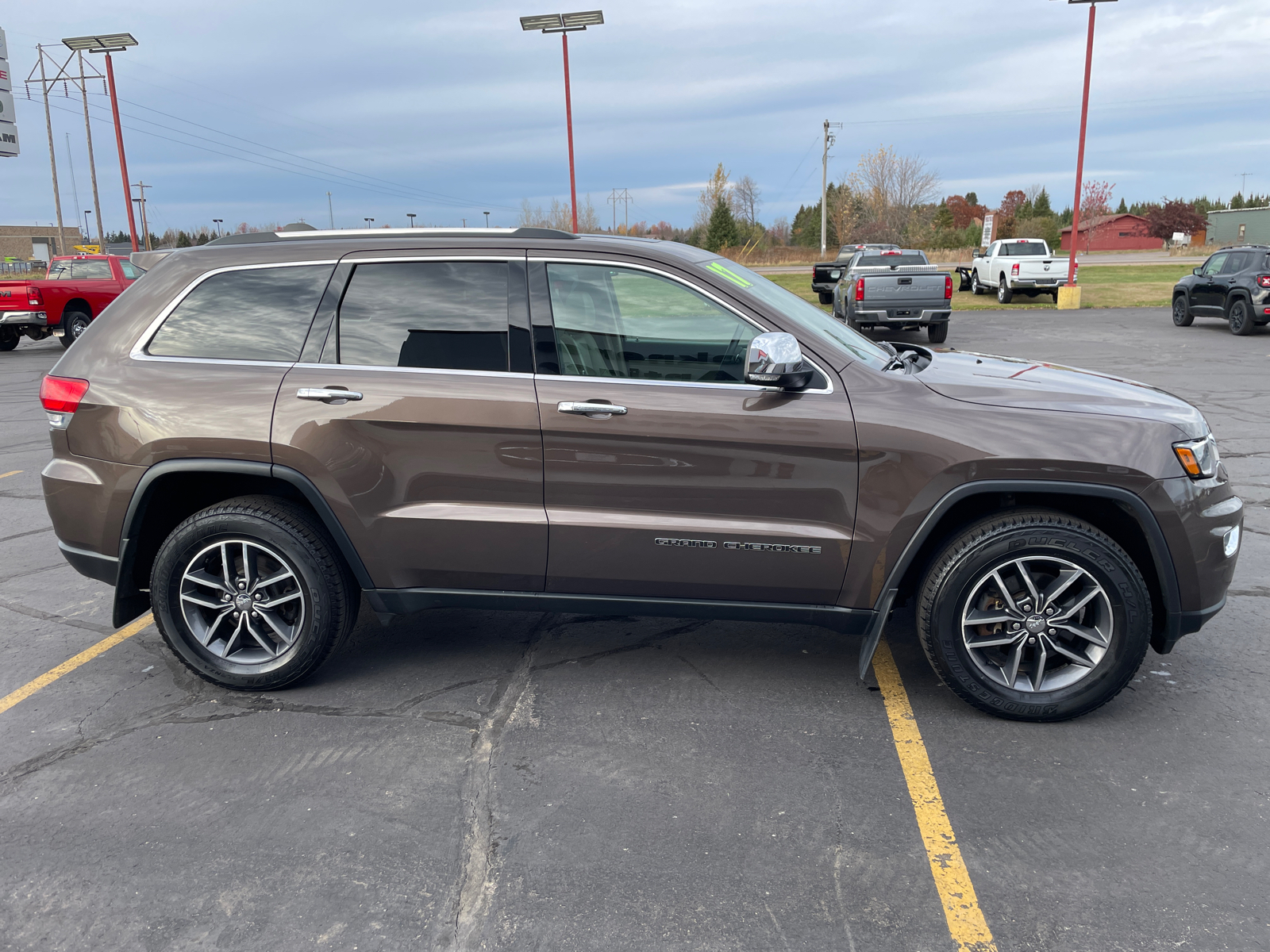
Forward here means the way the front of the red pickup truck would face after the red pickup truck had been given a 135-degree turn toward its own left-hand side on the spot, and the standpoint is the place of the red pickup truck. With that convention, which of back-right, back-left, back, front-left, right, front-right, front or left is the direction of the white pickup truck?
back

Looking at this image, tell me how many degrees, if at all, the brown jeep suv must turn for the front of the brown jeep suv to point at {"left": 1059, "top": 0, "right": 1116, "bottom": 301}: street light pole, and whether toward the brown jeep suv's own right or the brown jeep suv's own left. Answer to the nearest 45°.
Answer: approximately 45° to the brown jeep suv's own left

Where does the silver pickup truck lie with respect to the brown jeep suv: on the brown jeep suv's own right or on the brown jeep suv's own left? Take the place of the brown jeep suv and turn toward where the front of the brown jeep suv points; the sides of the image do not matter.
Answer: on the brown jeep suv's own left

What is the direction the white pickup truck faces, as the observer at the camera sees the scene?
facing away from the viewer and to the left of the viewer

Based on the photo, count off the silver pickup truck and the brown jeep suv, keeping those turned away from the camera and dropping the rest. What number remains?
1

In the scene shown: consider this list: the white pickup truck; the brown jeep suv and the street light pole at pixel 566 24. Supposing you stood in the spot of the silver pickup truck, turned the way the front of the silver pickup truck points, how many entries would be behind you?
1

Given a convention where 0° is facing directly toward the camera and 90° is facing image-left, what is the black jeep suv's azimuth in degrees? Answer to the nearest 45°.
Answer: approximately 135°

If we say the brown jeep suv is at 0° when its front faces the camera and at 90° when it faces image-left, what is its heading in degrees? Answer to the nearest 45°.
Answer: approximately 270°

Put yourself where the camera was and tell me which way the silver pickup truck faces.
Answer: facing away from the viewer

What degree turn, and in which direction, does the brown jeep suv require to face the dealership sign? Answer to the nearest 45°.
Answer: approximately 135° to its left

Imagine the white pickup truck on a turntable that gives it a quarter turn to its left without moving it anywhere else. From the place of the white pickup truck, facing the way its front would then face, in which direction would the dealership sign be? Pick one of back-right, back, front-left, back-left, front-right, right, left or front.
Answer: front-right
